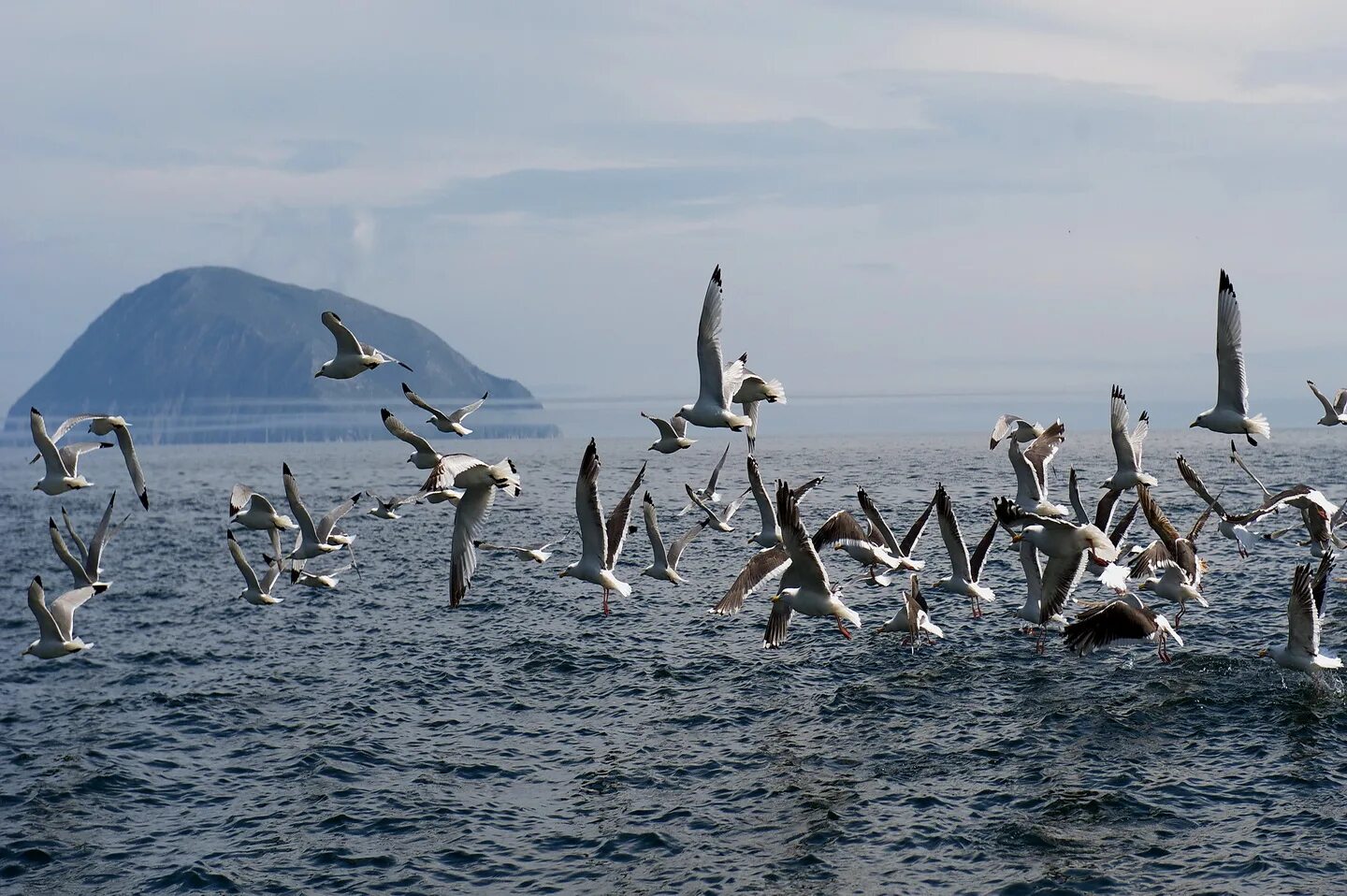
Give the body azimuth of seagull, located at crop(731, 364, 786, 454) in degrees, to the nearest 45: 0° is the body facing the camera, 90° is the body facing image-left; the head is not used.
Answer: approximately 90°

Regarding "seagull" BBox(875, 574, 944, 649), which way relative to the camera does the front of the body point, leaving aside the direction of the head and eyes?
to the viewer's left

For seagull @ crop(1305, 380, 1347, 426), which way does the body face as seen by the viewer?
to the viewer's left

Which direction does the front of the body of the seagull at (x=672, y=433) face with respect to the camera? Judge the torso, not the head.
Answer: to the viewer's left
